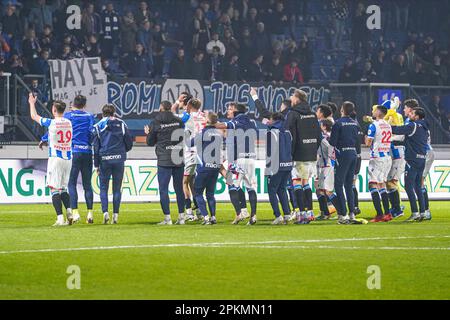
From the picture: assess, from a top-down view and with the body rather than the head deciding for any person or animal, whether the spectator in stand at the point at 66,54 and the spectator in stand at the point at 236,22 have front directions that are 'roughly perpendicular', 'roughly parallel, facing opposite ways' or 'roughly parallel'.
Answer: roughly parallel

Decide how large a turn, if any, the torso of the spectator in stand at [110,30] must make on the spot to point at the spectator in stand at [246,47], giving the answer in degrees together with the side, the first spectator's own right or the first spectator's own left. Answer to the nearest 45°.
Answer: approximately 90° to the first spectator's own left

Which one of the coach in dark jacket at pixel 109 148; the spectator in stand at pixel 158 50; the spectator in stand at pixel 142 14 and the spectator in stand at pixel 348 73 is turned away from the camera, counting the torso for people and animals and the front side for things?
the coach in dark jacket

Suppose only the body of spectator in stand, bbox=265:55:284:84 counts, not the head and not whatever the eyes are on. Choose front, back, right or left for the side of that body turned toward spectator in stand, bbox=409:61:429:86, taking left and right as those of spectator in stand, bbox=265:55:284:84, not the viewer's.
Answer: left

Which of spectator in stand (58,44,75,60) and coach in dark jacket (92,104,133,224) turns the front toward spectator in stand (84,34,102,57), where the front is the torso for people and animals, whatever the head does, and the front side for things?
the coach in dark jacket

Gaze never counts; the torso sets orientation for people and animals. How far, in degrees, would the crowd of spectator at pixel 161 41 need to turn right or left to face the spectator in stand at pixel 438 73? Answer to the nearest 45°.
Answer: approximately 90° to their left

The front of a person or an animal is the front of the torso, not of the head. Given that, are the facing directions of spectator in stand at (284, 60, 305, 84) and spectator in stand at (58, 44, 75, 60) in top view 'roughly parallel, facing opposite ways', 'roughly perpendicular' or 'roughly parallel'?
roughly parallel

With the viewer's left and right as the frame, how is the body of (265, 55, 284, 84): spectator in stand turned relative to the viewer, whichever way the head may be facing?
facing the viewer

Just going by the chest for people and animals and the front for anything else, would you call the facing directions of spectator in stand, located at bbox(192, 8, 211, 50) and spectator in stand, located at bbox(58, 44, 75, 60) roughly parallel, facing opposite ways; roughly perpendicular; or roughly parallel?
roughly parallel

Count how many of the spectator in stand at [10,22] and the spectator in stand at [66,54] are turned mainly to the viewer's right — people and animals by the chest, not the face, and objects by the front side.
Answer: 0

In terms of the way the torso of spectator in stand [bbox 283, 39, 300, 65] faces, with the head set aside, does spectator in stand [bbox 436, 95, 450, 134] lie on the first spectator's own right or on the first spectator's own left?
on the first spectator's own left

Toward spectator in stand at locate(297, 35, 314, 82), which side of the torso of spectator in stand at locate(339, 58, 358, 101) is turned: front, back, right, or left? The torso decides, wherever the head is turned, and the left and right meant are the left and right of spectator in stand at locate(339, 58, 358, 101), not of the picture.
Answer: right

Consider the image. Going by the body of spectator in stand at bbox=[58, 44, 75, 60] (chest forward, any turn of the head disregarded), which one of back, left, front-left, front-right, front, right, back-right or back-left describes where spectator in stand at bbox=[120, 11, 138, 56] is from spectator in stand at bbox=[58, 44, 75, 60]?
back-left

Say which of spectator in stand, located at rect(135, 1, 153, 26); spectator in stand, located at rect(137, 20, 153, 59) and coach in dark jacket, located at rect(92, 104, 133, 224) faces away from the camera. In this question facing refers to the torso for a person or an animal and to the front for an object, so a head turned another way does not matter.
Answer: the coach in dark jacket

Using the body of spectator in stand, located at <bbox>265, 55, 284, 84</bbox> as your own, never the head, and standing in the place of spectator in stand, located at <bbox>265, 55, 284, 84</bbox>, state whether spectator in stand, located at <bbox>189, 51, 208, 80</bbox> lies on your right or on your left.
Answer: on your right

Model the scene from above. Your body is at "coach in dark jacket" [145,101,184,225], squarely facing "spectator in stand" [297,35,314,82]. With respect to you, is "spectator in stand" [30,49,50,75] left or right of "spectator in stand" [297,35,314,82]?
left

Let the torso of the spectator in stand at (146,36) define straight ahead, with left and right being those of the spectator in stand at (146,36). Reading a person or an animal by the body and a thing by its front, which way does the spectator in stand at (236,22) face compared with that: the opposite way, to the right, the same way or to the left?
the same way

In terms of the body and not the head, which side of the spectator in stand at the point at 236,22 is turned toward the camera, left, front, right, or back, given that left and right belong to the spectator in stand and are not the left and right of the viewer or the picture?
front

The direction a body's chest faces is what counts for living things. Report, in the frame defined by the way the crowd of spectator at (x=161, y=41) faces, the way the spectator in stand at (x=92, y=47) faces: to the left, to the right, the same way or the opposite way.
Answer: the same way
